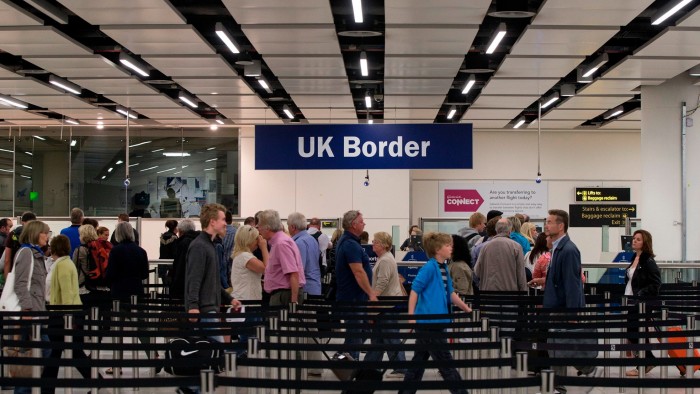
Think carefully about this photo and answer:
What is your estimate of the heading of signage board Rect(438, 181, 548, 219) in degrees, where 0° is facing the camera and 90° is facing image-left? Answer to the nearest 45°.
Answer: approximately 0°

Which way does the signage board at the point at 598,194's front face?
toward the camera

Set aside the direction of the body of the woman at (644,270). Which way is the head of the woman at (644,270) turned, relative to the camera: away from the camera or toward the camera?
toward the camera

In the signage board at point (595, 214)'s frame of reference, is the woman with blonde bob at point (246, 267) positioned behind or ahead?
ahead

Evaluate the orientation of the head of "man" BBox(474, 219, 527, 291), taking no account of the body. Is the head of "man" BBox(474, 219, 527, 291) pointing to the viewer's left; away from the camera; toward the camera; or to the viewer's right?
away from the camera

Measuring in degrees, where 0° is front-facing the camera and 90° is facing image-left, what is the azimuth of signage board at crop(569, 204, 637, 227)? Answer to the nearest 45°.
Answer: approximately 0°

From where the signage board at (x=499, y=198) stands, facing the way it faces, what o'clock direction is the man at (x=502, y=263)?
The man is roughly at 12 o'clock from the signage board.

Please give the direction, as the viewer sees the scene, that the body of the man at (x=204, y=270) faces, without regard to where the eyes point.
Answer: to the viewer's right

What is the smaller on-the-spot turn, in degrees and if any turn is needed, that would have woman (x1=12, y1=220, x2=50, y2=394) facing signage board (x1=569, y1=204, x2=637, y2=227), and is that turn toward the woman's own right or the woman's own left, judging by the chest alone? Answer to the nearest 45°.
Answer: approximately 45° to the woman's own left

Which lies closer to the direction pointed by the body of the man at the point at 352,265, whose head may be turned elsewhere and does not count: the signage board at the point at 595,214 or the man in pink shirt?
the signage board
